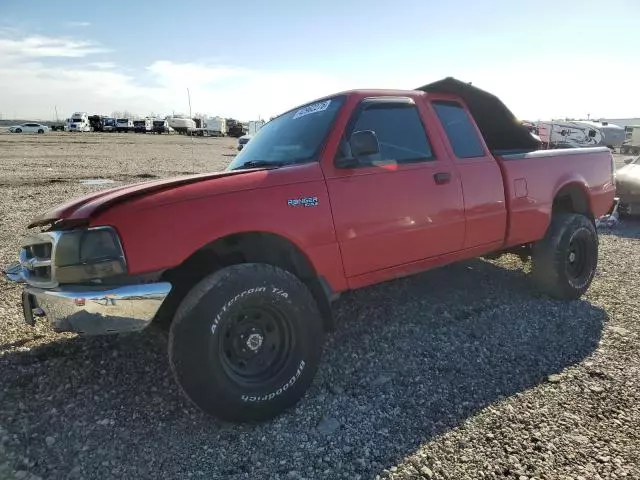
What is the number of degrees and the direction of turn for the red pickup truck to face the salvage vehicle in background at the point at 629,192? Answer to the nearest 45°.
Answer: approximately 180°

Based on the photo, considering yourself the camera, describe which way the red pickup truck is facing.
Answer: facing the viewer and to the left of the viewer

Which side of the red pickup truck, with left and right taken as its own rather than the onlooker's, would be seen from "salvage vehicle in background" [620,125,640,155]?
back
